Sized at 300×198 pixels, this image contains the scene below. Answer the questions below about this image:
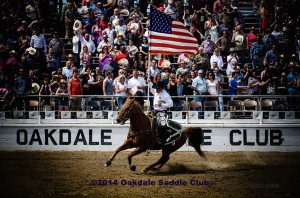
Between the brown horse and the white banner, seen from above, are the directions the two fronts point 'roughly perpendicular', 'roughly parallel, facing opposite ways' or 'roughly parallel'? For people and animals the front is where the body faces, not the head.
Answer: roughly perpendicular

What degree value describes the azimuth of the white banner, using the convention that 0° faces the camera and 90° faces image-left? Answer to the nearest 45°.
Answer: approximately 0°

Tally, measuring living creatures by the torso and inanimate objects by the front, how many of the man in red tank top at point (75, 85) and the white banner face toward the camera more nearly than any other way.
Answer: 2

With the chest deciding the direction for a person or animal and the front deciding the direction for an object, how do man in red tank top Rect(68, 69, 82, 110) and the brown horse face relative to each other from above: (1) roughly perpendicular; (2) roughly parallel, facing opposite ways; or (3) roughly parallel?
roughly perpendicular

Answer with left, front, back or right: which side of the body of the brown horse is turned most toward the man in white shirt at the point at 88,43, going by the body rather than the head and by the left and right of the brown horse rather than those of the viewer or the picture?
right

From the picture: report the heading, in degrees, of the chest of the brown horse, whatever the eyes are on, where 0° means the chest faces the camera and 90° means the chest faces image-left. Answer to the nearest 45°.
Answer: approximately 90°

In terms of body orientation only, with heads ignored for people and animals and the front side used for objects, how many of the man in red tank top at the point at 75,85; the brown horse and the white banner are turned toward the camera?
2
